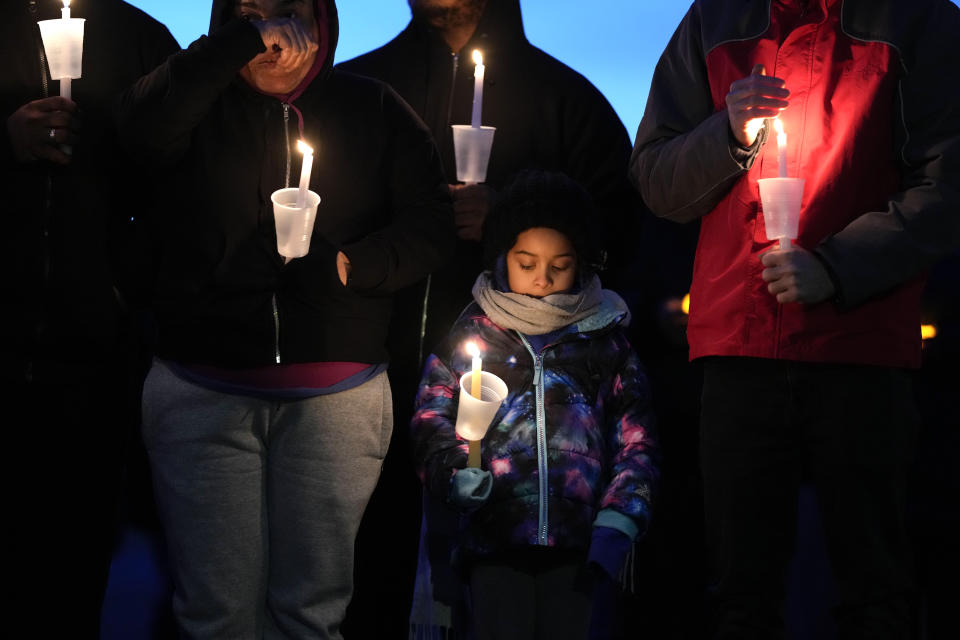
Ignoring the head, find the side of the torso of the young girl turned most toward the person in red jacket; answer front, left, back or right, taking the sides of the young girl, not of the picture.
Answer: left

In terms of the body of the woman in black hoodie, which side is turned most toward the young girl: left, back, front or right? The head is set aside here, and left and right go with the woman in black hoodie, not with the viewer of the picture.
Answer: left

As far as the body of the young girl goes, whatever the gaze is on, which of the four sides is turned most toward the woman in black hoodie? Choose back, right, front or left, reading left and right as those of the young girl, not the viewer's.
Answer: right

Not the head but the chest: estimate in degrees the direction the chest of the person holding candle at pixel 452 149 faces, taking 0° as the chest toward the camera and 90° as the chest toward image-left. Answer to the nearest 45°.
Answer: approximately 0°

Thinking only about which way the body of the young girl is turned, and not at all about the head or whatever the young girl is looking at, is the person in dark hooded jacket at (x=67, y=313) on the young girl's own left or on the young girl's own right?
on the young girl's own right
